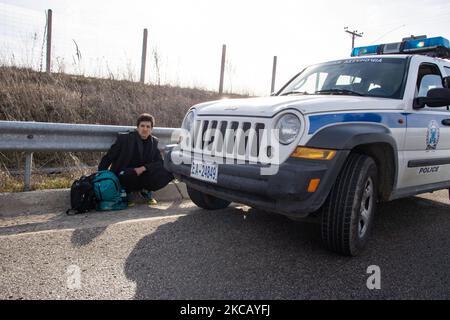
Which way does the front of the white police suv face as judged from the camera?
facing the viewer and to the left of the viewer

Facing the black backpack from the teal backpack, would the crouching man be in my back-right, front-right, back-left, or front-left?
back-right

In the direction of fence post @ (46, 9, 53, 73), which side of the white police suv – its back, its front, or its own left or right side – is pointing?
right

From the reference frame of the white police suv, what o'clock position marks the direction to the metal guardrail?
The metal guardrail is roughly at 2 o'clock from the white police suv.
